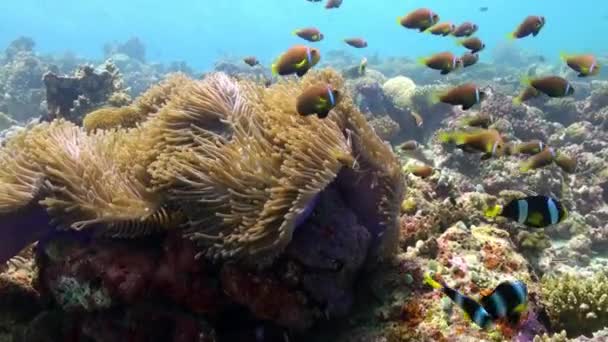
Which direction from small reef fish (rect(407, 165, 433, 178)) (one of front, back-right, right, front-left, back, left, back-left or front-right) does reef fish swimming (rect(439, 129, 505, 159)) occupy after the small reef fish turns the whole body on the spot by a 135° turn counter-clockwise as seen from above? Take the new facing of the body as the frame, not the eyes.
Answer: back

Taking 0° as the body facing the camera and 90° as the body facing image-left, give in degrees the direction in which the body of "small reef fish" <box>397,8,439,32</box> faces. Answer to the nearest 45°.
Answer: approximately 270°

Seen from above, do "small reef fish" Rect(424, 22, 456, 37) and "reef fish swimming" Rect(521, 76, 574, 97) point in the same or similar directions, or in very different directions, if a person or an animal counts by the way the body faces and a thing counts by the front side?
same or similar directions

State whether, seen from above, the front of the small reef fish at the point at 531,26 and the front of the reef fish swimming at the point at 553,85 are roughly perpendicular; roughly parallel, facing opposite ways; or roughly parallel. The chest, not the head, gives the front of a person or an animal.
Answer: roughly parallel

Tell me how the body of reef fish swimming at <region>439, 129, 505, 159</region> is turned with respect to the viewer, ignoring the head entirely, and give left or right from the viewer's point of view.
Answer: facing to the right of the viewer

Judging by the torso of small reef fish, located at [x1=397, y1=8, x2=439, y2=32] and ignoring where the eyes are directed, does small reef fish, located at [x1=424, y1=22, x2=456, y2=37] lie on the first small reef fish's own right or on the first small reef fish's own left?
on the first small reef fish's own left

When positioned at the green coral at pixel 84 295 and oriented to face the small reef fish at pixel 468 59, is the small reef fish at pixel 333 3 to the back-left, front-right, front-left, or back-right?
front-left

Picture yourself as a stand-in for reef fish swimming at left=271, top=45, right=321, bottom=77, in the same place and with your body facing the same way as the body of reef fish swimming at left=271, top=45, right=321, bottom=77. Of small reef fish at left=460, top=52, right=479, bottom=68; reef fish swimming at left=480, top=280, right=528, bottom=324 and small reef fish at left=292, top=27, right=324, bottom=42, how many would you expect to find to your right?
1

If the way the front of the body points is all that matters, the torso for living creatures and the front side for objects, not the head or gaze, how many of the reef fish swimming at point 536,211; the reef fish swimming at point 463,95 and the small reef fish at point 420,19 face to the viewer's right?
3

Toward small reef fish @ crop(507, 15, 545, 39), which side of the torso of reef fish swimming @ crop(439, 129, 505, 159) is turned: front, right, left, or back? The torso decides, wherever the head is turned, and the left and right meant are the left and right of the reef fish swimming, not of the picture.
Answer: left

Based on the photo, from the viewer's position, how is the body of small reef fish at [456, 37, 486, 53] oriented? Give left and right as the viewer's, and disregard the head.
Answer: facing to the right of the viewer

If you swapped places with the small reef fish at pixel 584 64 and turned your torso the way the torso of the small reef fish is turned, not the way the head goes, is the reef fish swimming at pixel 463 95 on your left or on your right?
on your right

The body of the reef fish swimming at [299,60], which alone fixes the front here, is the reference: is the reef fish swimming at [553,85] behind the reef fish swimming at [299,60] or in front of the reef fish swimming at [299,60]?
in front

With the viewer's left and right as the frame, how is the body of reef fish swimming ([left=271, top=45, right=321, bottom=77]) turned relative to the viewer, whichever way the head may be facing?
facing to the right of the viewer

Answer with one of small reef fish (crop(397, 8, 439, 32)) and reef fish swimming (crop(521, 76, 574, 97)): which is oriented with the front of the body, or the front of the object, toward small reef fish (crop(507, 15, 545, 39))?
small reef fish (crop(397, 8, 439, 32))
